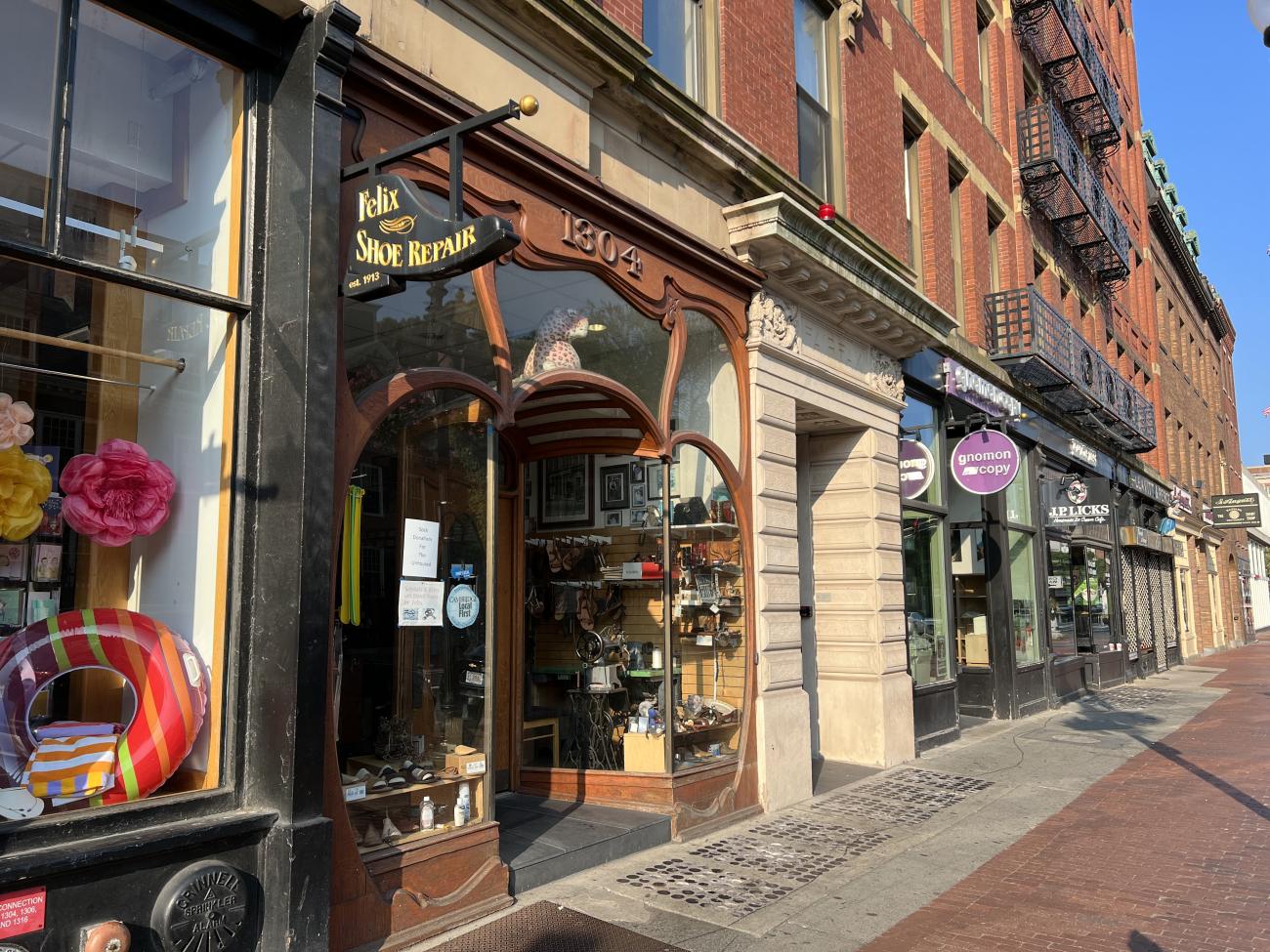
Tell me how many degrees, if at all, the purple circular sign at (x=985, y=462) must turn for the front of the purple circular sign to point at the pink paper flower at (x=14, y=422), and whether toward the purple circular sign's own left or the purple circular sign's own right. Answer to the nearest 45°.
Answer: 0° — it already faces it

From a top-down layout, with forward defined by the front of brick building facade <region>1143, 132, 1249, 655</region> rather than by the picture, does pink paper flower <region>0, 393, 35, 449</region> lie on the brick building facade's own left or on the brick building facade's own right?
on the brick building facade's own right

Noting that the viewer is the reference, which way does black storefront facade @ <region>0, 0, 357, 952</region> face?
facing the viewer and to the right of the viewer

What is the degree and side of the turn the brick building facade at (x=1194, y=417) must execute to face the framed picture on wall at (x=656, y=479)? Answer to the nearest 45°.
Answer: approximately 90° to its right

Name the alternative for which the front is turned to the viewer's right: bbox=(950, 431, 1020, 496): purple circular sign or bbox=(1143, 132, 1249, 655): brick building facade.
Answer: the brick building facade

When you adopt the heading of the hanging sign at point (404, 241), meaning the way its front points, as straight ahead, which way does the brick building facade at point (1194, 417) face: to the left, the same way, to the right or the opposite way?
to the left

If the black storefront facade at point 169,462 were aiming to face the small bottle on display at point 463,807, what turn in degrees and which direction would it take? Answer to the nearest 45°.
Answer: approximately 90° to its left

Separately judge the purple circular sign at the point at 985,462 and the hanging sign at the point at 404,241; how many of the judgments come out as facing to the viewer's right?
0

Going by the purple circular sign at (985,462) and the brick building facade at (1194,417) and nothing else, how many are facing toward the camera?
1

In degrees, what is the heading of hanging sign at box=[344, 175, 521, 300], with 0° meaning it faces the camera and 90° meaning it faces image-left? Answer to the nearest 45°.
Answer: approximately 45°

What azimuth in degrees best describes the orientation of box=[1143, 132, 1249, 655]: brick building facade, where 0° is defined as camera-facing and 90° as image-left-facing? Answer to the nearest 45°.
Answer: approximately 270°

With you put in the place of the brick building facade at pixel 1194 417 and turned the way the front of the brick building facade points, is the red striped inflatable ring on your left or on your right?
on your right

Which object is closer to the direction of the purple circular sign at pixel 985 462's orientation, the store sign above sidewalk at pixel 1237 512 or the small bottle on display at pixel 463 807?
the small bottle on display

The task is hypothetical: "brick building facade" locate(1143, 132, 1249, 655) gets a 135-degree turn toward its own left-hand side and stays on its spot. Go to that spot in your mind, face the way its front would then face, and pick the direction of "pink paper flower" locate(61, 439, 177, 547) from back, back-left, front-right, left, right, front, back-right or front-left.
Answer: back-left

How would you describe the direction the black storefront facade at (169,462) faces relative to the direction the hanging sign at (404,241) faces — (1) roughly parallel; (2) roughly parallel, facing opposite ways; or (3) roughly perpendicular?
roughly perpendicular

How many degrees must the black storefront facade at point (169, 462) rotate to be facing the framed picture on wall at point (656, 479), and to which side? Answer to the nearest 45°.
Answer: approximately 90° to its left
